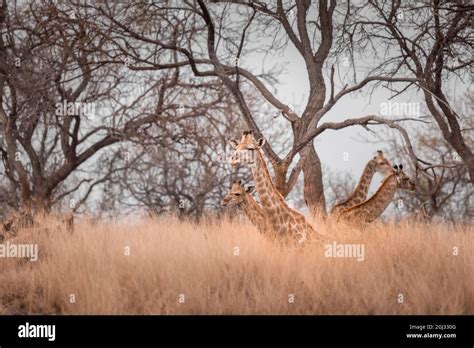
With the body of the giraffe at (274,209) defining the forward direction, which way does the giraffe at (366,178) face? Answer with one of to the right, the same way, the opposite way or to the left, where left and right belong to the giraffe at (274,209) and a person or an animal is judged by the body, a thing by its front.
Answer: the opposite way

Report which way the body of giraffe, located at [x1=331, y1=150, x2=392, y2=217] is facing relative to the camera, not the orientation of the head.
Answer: to the viewer's right

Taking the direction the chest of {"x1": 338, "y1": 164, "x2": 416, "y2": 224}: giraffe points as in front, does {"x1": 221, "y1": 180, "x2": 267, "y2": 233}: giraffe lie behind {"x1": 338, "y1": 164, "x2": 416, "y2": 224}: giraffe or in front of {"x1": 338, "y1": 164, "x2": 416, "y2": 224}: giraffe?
behind

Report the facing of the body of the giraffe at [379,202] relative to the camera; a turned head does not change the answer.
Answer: to the viewer's right

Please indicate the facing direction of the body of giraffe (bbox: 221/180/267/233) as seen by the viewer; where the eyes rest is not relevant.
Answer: to the viewer's left

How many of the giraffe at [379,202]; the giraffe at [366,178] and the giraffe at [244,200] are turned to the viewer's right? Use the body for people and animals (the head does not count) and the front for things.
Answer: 2

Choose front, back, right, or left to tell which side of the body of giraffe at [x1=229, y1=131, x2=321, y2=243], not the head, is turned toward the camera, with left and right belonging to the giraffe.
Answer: left
